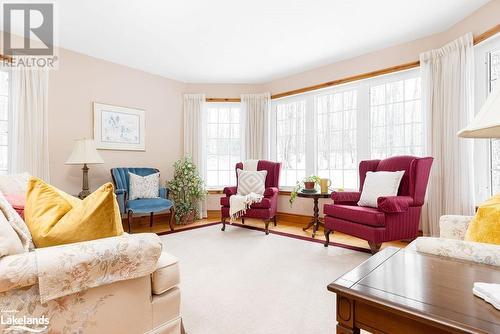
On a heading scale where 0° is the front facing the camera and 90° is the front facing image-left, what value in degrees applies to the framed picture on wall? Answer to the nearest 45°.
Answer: approximately 315°

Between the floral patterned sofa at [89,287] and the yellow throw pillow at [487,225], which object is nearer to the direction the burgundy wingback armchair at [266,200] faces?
the floral patterned sofa

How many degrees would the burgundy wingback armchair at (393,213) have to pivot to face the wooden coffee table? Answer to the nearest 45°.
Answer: approximately 45° to its left

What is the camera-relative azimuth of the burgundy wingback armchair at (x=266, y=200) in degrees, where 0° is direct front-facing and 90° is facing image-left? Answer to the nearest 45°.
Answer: approximately 45°
